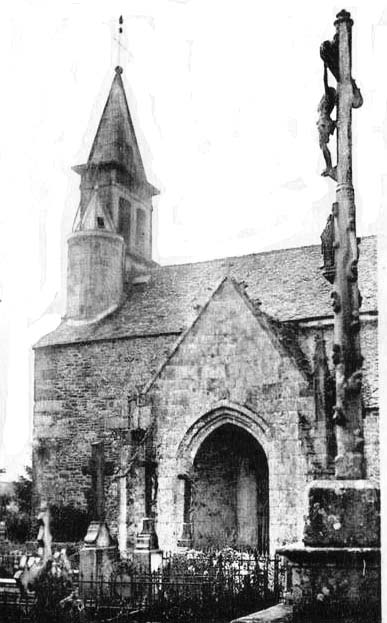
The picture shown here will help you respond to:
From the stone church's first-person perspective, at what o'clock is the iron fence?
The iron fence is roughly at 12 o'clock from the stone church.

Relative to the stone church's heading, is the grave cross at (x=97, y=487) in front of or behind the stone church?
in front

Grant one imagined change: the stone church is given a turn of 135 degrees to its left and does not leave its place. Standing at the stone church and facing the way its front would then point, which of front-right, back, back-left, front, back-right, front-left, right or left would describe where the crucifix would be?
back-right

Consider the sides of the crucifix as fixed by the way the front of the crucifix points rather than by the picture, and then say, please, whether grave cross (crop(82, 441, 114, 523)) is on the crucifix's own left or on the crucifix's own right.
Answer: on the crucifix's own right

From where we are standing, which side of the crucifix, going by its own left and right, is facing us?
left

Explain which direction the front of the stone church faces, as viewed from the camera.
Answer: facing the viewer

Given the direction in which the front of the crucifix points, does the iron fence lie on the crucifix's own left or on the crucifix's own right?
on the crucifix's own right
